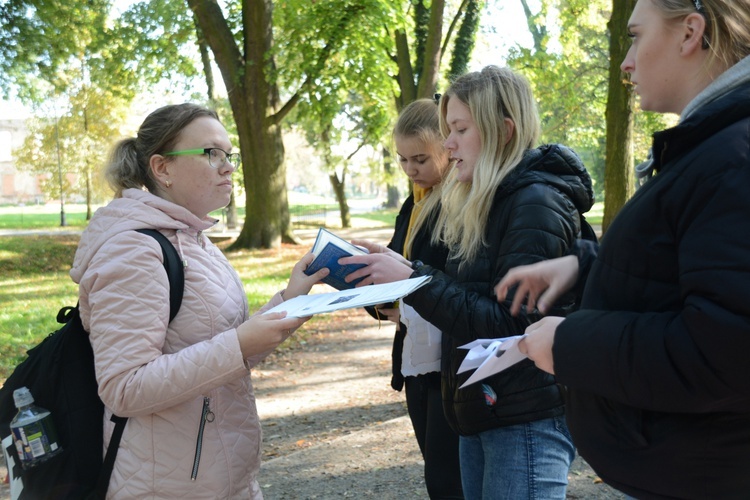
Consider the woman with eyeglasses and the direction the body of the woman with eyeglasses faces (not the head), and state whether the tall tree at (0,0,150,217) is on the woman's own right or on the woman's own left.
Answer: on the woman's own left

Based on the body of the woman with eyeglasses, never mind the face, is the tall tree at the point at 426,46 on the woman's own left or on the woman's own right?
on the woman's own left

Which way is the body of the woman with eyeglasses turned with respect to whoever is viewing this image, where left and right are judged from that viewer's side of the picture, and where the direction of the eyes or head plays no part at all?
facing to the right of the viewer

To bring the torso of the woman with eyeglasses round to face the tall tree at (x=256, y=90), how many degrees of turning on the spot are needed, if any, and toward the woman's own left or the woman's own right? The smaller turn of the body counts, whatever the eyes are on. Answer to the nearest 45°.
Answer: approximately 90° to the woman's own left

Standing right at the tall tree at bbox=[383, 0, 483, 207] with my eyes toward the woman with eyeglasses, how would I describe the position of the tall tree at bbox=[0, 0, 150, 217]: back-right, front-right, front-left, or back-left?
back-right

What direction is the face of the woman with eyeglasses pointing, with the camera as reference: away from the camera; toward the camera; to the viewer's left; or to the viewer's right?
to the viewer's right
